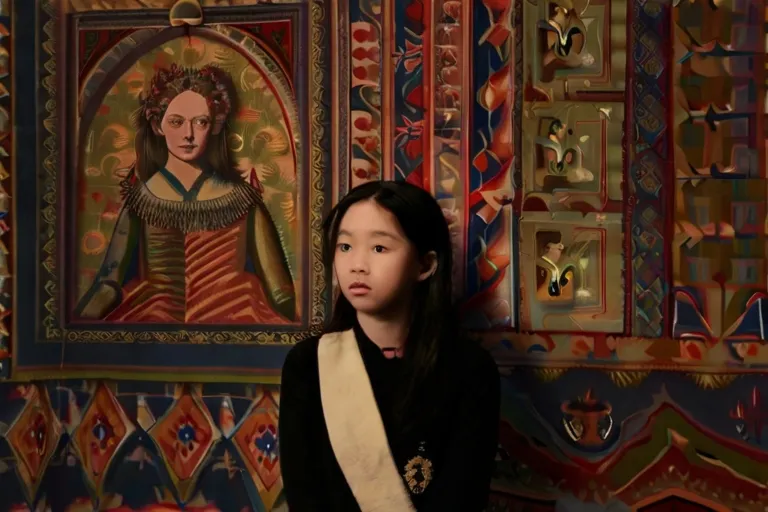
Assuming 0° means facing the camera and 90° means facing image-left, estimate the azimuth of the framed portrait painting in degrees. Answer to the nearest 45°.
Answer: approximately 0°

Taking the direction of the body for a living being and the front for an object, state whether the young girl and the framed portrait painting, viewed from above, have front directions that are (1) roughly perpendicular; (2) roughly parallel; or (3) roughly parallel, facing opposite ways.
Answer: roughly parallel

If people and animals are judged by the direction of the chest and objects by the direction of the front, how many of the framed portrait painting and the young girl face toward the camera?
2

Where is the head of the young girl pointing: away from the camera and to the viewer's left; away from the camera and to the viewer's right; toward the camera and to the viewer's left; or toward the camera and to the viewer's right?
toward the camera and to the viewer's left

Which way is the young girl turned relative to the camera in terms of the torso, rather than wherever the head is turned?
toward the camera

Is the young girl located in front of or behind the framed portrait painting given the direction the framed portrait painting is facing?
in front

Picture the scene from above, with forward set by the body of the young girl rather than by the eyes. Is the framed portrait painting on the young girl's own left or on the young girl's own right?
on the young girl's own right
